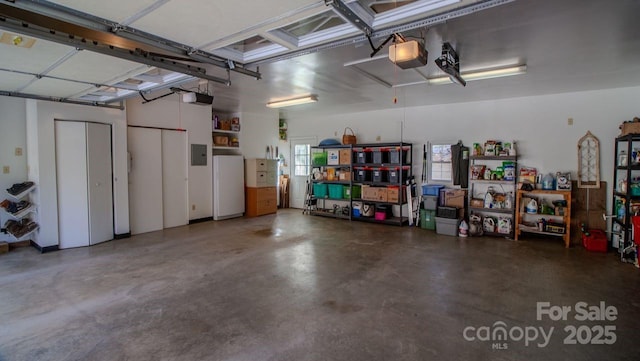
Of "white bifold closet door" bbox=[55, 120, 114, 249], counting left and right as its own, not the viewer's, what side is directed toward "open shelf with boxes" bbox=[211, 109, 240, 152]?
left

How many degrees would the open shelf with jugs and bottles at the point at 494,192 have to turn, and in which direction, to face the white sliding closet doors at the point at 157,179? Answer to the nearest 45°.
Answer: approximately 45° to its right

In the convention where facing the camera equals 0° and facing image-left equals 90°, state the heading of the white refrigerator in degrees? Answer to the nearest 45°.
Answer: approximately 315°

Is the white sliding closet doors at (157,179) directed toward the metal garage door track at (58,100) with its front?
no

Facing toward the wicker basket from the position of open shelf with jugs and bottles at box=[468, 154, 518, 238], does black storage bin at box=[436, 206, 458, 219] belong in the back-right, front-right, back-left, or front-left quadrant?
front-left

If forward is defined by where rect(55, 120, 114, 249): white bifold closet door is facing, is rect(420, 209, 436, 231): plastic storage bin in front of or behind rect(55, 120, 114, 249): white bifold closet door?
in front

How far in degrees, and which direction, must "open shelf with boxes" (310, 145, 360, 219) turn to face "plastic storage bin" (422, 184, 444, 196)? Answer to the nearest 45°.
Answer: approximately 45° to its left

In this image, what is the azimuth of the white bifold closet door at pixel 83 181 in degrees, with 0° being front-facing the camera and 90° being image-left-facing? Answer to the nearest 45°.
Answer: approximately 315°

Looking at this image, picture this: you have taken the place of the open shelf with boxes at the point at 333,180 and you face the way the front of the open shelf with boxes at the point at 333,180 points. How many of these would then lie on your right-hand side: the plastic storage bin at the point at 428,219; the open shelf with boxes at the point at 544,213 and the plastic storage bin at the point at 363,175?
0

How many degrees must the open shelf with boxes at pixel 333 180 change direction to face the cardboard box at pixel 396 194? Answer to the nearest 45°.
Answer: approximately 45° to its left

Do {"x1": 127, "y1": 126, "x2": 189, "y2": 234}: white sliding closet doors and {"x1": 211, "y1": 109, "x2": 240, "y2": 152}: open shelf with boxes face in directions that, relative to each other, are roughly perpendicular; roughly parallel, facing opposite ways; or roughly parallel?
roughly parallel

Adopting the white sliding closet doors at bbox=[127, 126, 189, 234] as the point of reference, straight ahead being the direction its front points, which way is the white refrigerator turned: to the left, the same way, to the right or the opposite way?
the same way

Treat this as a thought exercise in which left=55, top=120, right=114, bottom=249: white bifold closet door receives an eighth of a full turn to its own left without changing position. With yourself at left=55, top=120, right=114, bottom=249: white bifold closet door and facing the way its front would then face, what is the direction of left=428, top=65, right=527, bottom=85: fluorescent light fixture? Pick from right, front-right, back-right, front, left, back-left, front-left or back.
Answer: front-right

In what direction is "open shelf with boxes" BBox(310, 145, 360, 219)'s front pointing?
toward the camera

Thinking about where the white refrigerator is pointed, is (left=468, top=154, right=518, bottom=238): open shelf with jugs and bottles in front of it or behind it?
in front

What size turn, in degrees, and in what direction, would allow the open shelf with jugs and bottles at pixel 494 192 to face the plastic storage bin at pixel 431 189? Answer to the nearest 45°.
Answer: approximately 90° to its right

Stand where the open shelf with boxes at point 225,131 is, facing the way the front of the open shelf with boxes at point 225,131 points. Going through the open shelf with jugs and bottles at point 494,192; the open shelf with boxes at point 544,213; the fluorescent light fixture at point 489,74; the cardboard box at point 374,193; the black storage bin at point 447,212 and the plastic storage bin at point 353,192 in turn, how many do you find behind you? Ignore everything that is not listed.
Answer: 0

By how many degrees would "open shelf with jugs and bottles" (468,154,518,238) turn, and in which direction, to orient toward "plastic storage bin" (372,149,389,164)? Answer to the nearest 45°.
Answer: approximately 90° to its right

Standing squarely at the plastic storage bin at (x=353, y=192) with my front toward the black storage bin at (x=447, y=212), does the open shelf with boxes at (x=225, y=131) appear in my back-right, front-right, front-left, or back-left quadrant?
back-right

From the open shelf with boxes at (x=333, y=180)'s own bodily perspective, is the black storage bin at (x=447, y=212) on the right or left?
on its left

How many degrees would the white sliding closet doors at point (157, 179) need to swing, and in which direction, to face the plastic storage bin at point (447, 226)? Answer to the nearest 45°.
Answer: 0° — it already faces it
